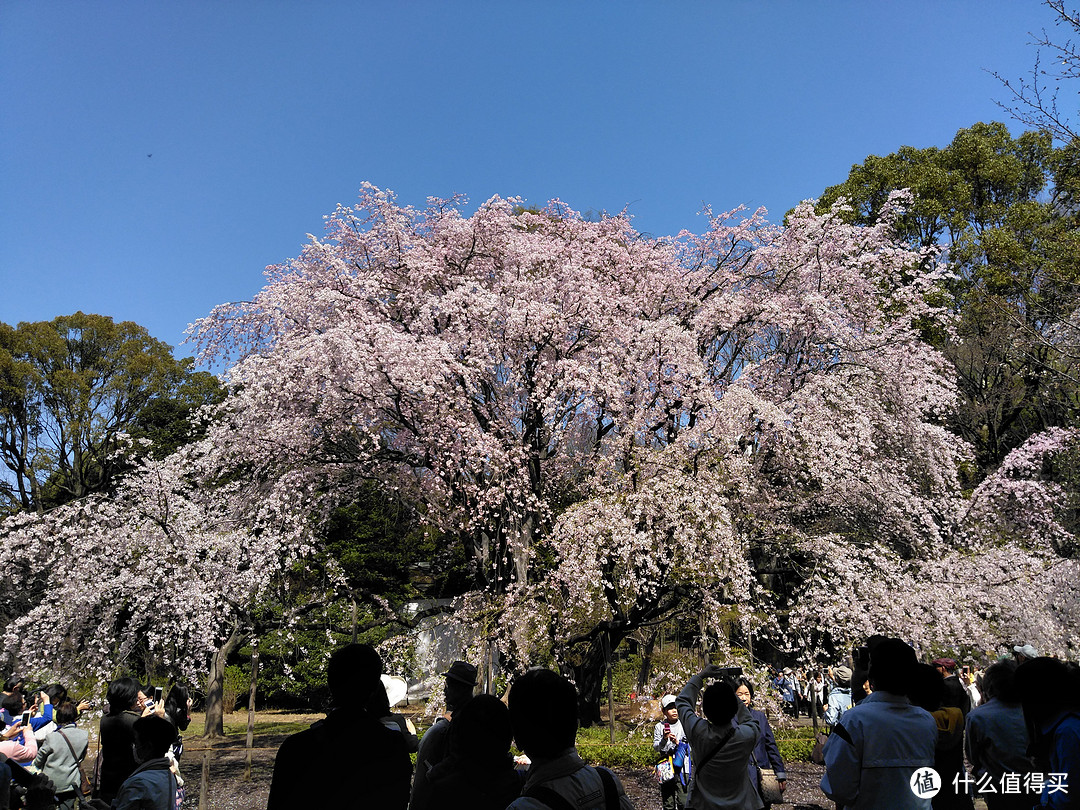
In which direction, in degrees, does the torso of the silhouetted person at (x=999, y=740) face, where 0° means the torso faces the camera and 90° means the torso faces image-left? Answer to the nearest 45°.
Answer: approximately 180°

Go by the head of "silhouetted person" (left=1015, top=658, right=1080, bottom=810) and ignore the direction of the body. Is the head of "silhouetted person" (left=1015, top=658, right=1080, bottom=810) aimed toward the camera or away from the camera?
away from the camera

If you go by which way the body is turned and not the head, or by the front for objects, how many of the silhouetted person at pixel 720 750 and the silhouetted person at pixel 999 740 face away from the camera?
2

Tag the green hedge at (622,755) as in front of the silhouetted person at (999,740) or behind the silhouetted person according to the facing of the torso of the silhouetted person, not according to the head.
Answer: in front

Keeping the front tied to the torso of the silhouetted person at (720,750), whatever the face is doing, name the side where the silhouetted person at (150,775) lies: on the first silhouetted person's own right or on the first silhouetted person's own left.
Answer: on the first silhouetted person's own left

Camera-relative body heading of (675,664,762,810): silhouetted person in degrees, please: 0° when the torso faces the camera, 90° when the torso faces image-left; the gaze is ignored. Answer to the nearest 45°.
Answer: approximately 180°

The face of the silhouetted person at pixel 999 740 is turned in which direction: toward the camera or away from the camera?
away from the camera

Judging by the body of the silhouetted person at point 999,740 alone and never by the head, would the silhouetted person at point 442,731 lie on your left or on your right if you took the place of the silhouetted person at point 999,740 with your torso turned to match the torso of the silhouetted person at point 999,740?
on your left

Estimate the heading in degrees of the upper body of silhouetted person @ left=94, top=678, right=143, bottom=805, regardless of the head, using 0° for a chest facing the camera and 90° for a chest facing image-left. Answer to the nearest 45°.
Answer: approximately 225°

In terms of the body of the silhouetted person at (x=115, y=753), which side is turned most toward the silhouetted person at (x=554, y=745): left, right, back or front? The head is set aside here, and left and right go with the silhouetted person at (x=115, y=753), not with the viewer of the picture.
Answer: right

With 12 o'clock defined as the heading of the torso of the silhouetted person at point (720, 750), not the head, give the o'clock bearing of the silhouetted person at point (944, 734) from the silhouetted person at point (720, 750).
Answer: the silhouetted person at point (944, 734) is roughly at 3 o'clock from the silhouetted person at point (720, 750).
